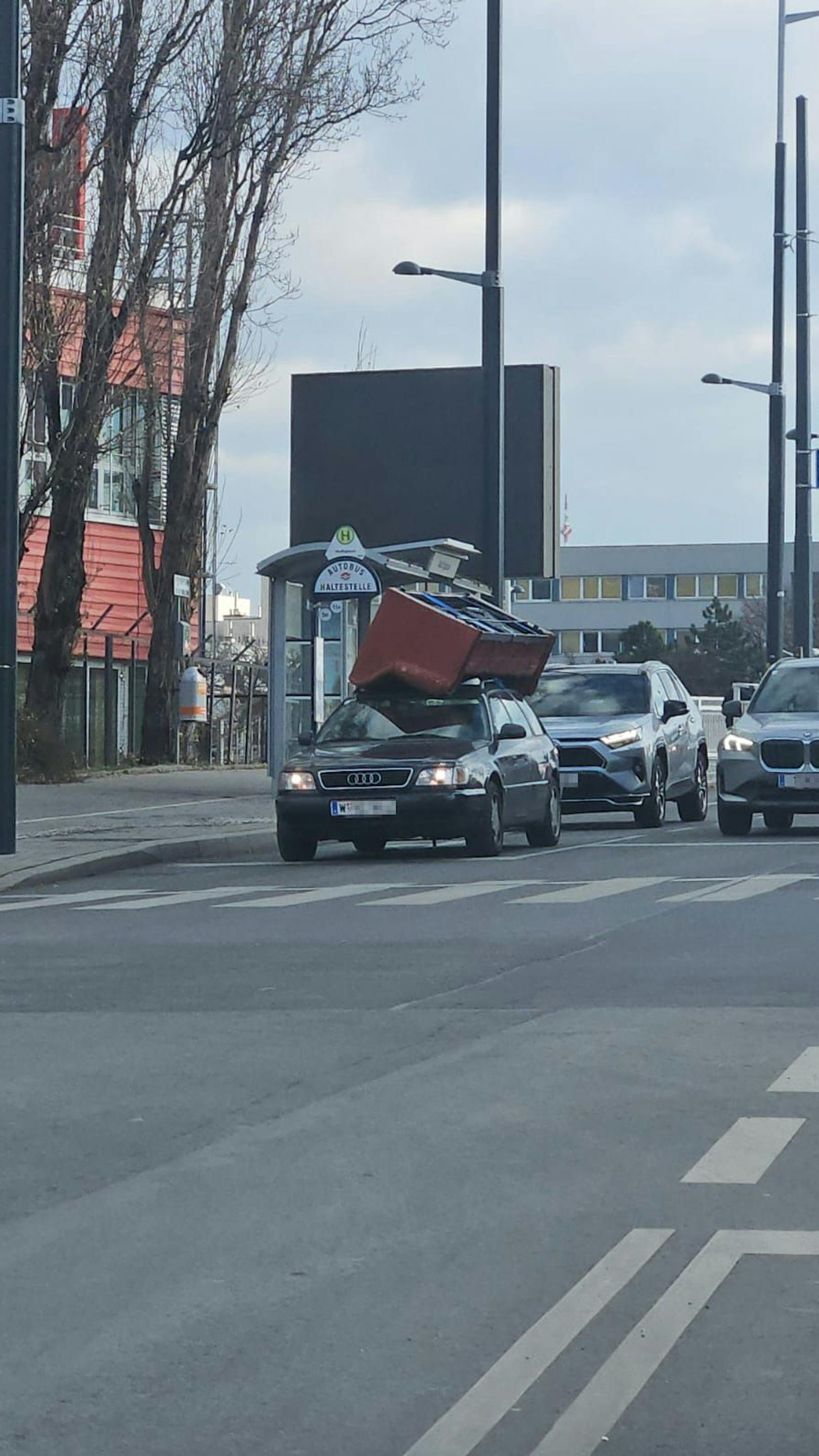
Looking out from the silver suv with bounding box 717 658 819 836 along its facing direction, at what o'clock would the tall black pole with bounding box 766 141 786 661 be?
The tall black pole is roughly at 6 o'clock from the silver suv.

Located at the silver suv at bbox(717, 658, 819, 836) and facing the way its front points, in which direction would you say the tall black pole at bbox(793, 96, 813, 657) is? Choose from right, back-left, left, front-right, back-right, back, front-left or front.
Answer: back

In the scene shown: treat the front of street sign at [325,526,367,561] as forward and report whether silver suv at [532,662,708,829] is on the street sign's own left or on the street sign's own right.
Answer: on the street sign's own left

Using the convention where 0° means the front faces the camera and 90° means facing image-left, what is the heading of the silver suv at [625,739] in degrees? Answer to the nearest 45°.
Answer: approximately 45°

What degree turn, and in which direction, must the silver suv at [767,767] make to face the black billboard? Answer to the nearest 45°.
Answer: approximately 180°

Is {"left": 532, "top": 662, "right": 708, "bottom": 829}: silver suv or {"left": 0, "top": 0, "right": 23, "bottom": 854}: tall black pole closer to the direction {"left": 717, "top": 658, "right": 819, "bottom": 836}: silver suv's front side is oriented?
the tall black pole
